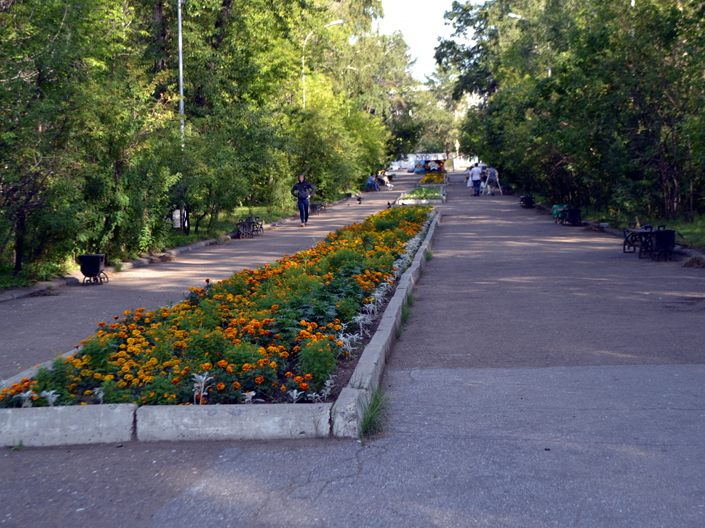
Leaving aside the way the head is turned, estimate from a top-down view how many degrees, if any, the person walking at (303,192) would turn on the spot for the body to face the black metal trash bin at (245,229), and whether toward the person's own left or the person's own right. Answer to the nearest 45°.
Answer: approximately 45° to the person's own right

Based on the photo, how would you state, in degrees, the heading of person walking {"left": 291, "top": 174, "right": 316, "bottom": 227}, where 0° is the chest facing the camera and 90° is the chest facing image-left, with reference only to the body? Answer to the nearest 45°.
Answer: approximately 0°

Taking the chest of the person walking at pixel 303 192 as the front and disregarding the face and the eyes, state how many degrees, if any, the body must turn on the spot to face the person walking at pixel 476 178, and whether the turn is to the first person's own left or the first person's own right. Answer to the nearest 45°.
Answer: approximately 135° to the first person's own left

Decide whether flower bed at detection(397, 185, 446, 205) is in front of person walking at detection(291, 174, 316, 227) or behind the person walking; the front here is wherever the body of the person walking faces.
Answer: behind

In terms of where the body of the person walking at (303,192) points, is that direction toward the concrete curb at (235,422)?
yes

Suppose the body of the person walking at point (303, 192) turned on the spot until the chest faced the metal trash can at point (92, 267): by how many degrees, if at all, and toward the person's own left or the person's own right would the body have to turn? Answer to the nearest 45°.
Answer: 0° — they already face it

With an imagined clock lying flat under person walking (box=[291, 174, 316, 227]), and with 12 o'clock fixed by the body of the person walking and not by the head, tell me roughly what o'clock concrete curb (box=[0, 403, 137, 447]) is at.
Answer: The concrete curb is roughly at 12 o'clock from the person walking.

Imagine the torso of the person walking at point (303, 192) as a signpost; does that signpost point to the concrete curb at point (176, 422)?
yes

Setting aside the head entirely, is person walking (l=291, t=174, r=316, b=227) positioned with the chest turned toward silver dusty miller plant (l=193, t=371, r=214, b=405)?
yes

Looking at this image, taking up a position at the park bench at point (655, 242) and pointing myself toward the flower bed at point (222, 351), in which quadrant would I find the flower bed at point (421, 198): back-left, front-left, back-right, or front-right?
back-right

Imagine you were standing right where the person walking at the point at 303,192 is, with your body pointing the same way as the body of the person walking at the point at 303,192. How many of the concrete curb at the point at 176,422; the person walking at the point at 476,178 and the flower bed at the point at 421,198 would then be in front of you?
1
